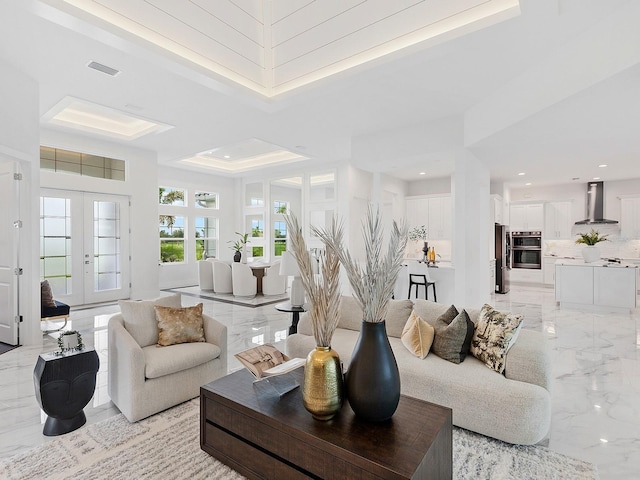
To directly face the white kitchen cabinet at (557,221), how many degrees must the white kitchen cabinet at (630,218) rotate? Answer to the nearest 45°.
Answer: approximately 90° to its right

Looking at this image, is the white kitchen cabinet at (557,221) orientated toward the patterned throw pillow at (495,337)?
yes

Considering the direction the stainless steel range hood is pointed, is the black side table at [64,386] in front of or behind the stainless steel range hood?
in front

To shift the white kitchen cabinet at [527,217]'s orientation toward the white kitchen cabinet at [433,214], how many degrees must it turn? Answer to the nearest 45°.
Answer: approximately 45° to its right

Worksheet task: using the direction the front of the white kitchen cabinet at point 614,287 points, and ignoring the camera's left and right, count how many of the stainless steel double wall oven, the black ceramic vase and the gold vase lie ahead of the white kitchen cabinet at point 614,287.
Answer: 2

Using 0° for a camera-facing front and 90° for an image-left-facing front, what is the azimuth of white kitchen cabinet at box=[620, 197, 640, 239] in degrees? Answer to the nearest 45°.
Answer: approximately 0°

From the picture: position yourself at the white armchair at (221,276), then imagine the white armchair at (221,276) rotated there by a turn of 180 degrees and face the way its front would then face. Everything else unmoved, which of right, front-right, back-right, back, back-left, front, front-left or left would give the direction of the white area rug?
front-left

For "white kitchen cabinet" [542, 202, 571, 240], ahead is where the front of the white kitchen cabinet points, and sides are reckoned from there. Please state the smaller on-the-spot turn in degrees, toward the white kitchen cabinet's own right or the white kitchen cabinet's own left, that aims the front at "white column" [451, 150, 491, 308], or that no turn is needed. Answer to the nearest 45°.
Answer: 0° — it already faces it

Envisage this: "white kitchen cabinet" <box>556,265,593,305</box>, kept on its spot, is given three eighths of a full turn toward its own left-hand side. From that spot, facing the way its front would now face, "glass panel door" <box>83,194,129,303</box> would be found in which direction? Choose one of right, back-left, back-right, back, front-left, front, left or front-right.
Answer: back

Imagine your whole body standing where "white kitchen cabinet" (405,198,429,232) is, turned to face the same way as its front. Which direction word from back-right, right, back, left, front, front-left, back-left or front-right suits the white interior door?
front-right

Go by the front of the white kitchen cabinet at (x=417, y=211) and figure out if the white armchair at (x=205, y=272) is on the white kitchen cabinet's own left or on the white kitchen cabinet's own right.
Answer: on the white kitchen cabinet's own right

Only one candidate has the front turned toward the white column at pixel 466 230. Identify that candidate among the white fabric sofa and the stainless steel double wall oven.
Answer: the stainless steel double wall oven

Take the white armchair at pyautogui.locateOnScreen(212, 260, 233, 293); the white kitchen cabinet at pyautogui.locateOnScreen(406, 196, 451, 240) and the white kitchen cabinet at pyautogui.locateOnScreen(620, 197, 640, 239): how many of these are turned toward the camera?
2

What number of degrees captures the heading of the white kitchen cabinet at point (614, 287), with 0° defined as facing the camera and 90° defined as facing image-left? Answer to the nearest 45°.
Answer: approximately 0°

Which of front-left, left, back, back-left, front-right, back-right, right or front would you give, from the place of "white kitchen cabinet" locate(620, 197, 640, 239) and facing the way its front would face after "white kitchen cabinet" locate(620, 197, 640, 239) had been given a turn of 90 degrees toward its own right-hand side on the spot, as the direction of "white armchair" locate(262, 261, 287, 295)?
front-left

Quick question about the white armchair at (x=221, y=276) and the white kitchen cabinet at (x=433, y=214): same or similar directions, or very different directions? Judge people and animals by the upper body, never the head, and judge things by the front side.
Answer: very different directions

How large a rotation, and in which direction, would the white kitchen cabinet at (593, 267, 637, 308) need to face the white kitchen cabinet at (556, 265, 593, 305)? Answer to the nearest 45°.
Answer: approximately 90° to its right
